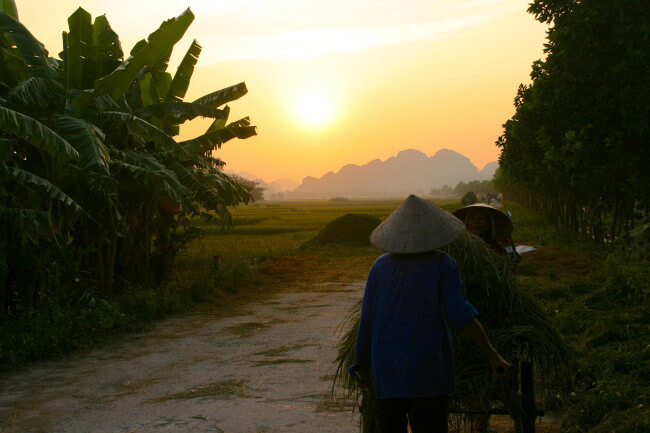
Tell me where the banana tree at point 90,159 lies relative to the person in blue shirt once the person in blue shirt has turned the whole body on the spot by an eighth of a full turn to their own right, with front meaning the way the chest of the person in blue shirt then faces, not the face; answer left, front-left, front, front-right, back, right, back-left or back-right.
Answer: left

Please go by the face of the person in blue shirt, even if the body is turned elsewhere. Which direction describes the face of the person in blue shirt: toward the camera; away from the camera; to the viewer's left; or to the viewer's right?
away from the camera

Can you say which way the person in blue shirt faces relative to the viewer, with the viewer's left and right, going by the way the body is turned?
facing away from the viewer
